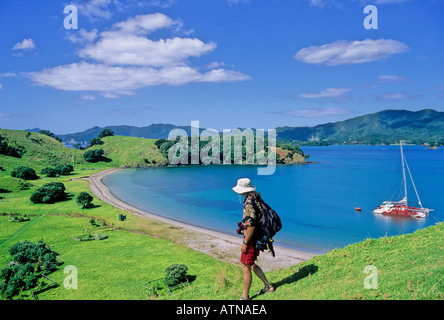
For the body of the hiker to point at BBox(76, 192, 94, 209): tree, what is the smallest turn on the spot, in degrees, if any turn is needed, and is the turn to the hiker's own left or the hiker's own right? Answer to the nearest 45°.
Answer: approximately 45° to the hiker's own right

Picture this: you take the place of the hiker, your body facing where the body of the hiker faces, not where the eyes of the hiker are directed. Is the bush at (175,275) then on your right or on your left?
on your right

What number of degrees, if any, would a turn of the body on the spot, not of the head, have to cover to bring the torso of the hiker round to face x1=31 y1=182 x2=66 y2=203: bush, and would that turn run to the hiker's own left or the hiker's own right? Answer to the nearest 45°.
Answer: approximately 45° to the hiker's own right

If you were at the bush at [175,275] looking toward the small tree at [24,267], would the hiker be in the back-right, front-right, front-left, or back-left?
back-left

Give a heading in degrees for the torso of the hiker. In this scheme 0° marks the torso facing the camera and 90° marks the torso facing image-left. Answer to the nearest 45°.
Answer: approximately 90°
